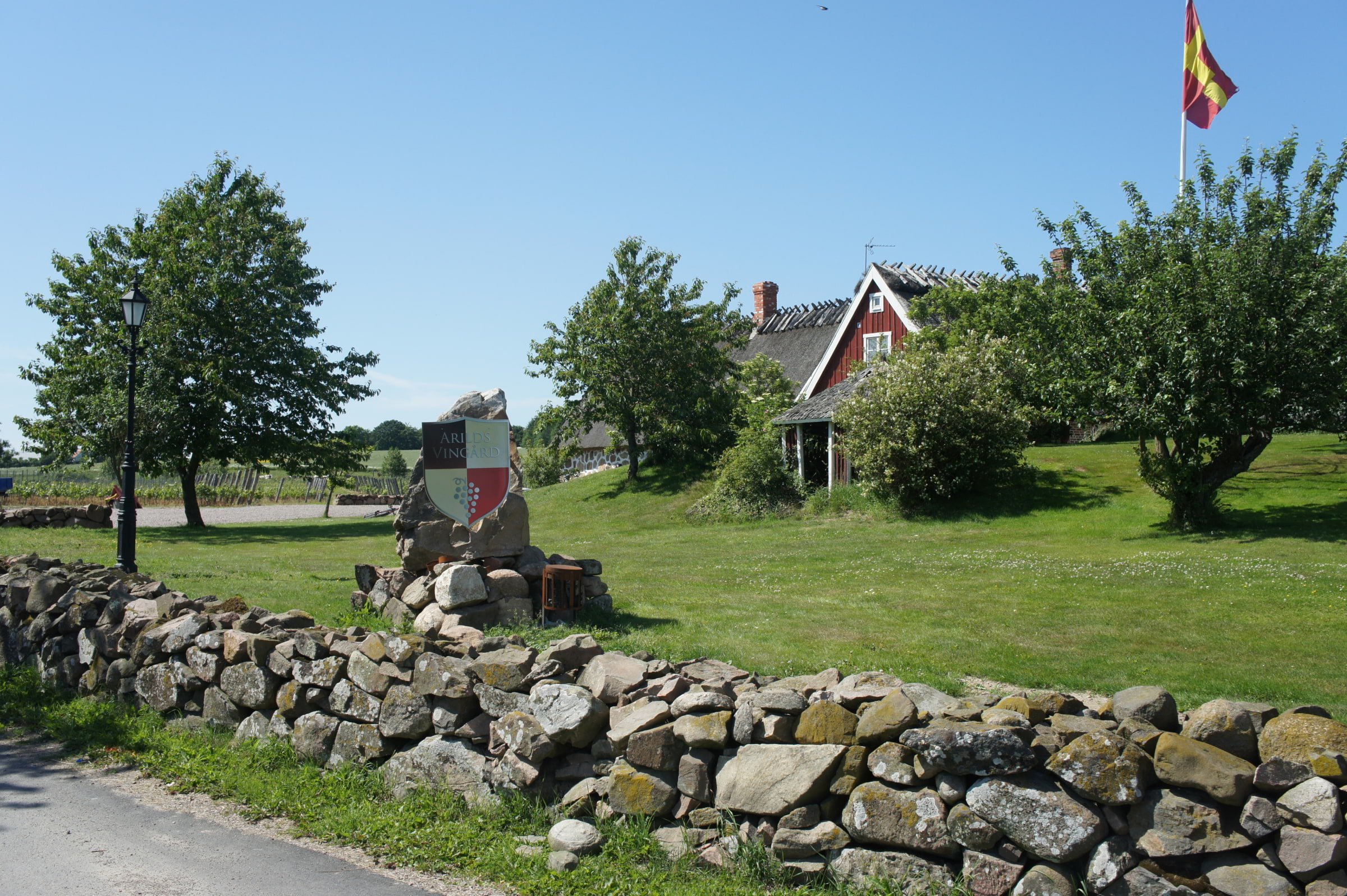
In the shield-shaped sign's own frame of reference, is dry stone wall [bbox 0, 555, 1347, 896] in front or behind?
in front

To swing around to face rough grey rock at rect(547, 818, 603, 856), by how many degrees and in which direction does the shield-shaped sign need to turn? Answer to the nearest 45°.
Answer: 0° — it already faces it

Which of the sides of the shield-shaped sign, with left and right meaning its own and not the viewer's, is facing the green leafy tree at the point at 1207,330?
left

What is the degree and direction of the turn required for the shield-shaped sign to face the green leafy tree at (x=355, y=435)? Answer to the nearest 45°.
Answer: approximately 180°

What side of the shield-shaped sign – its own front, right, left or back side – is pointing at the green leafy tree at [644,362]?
back

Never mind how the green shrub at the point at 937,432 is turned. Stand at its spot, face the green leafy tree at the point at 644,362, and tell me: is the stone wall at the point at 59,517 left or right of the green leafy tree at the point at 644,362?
left

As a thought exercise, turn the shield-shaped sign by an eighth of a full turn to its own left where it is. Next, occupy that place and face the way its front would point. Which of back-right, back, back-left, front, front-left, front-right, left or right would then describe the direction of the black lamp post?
back

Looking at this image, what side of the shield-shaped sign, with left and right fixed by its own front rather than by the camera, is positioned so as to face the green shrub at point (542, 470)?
back

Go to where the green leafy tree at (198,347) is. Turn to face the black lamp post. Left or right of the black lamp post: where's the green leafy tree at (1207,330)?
left

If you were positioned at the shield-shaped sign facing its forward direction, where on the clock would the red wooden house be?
The red wooden house is roughly at 7 o'clock from the shield-shaped sign.

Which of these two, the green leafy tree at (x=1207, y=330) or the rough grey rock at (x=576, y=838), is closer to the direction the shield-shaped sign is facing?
the rough grey rock

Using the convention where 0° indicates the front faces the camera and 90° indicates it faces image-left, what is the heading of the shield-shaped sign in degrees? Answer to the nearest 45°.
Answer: approximately 0°
